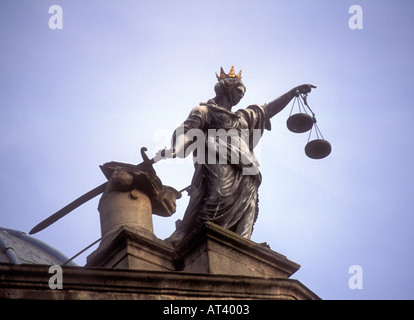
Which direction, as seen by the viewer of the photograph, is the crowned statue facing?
facing the viewer and to the right of the viewer

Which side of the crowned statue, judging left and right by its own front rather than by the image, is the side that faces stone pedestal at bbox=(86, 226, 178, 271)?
right
